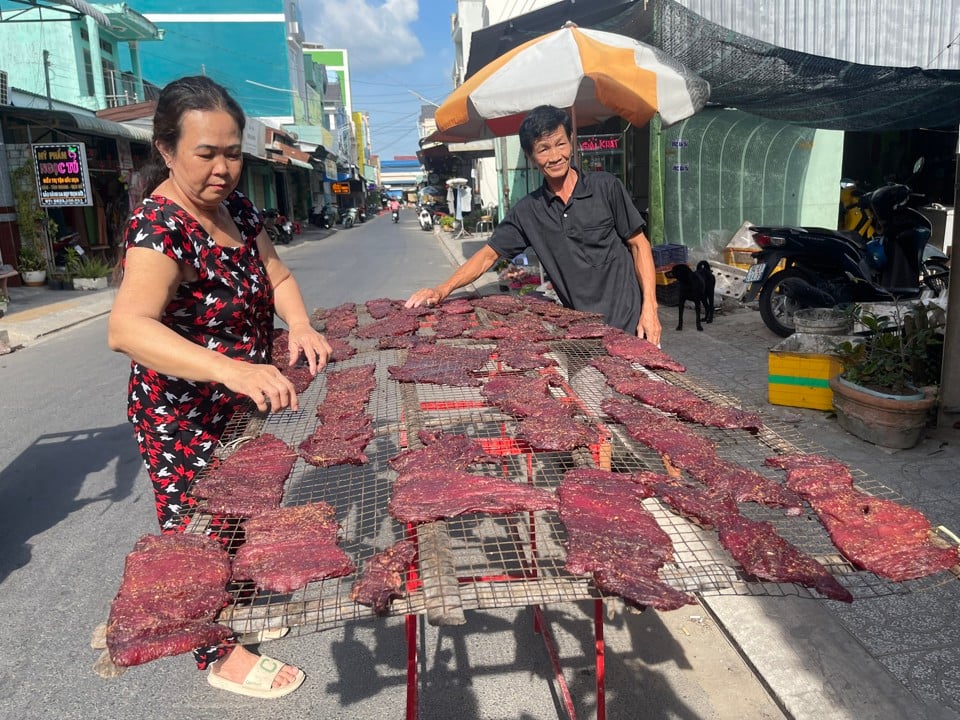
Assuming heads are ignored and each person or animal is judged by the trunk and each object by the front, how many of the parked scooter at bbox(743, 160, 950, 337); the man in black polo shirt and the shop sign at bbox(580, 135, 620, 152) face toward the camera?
2

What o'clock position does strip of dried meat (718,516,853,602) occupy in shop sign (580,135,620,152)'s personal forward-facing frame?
The strip of dried meat is roughly at 12 o'clock from the shop sign.

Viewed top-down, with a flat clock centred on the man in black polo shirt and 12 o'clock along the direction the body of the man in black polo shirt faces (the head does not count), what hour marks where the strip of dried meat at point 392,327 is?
The strip of dried meat is roughly at 3 o'clock from the man in black polo shirt.

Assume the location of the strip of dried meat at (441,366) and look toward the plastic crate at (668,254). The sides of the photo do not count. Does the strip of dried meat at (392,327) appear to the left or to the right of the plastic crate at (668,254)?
left

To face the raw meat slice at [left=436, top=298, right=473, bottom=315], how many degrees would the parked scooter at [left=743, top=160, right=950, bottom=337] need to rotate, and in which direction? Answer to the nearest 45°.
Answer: approximately 180°

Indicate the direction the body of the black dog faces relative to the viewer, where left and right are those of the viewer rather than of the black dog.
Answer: facing the viewer and to the left of the viewer

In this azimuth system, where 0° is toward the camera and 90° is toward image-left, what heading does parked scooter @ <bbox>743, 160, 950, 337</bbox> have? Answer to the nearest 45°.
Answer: approximately 225°

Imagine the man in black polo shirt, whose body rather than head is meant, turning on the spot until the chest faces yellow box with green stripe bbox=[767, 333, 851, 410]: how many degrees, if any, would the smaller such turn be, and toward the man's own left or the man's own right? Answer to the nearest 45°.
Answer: approximately 135° to the man's own left

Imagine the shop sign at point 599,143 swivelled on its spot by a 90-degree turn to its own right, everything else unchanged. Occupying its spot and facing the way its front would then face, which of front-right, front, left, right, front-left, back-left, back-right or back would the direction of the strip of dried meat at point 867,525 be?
left

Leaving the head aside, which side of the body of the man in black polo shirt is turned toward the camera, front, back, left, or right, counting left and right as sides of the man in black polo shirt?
front

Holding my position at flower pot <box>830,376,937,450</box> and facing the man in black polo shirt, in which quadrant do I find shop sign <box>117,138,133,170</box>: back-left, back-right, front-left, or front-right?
front-right

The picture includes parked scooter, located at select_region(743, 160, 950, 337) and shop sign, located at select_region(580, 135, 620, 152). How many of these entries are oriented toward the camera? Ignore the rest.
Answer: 1

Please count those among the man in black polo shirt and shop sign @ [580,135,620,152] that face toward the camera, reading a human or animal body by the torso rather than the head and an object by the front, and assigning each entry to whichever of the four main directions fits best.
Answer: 2

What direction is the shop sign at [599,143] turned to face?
toward the camera
